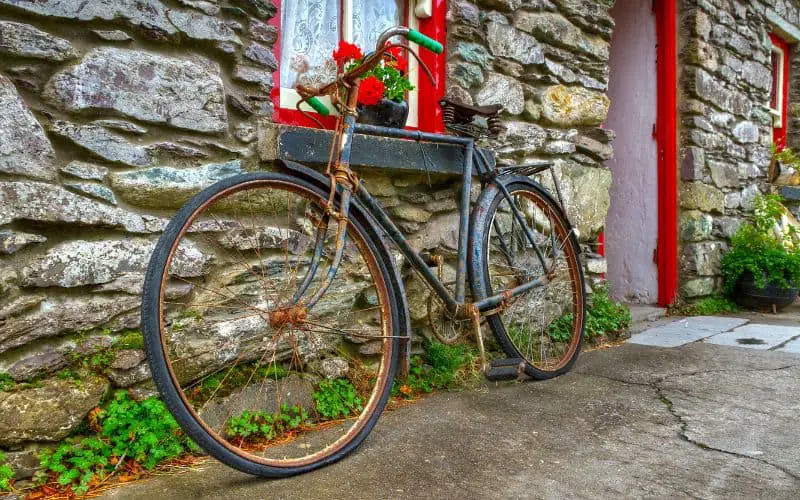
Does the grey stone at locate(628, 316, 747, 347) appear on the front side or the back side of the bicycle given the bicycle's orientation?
on the back side

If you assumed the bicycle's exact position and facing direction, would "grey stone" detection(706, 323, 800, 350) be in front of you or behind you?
behind

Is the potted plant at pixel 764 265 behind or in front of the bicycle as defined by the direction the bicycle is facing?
behind

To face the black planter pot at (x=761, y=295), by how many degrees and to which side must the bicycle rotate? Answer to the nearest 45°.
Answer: approximately 180°

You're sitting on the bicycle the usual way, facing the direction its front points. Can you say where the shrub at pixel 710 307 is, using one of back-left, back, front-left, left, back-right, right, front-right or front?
back

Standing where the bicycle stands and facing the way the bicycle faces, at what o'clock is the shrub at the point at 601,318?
The shrub is roughly at 6 o'clock from the bicycle.

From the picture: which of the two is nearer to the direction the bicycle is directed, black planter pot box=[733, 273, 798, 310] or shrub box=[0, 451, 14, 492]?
the shrub

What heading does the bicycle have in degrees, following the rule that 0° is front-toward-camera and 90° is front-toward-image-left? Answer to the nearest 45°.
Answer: approximately 45°
